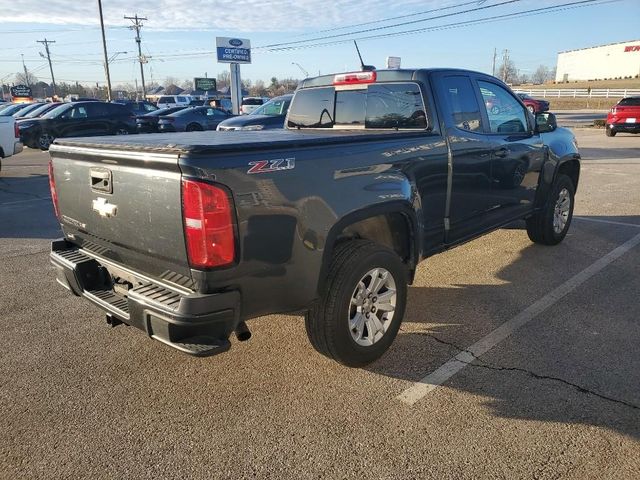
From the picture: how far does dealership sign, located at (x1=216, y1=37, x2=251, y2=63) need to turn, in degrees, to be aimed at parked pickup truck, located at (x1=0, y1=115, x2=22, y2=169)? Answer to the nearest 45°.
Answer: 0° — it already faces it

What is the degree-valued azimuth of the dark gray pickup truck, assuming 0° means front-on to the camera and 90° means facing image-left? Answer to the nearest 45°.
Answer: approximately 225°

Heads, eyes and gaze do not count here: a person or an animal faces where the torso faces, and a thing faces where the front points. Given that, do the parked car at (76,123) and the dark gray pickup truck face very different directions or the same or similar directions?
very different directions

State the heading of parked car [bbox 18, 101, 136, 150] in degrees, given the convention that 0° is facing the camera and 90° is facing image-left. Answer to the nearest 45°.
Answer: approximately 45°

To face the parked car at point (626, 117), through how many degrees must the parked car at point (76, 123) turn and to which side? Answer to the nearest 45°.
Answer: approximately 135° to its left

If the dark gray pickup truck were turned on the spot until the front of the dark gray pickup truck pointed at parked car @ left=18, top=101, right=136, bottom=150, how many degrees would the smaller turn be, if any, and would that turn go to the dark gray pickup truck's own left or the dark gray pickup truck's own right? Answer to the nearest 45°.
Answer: approximately 90° to the dark gray pickup truck's own left

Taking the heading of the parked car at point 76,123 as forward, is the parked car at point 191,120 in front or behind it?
behind

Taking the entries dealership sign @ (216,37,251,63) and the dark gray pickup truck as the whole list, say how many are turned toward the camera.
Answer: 1

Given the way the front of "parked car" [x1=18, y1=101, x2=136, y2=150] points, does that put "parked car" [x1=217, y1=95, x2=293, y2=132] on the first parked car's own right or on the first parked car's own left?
on the first parked car's own left
